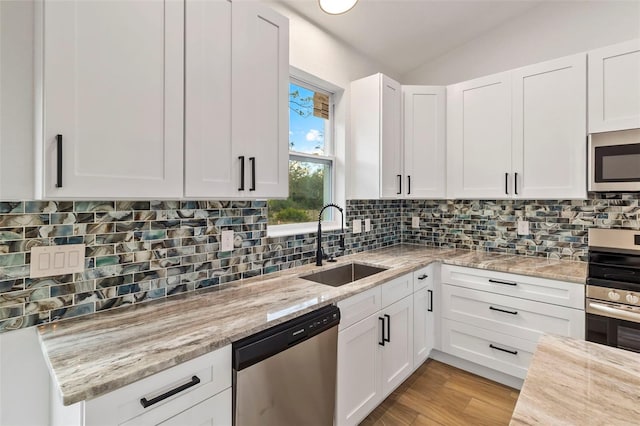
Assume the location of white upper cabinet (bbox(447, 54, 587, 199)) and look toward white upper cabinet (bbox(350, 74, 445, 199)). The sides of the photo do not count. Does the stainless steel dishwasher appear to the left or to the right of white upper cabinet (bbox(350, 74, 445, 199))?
left

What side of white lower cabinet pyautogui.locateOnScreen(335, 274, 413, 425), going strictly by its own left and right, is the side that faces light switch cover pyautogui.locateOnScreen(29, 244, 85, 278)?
right

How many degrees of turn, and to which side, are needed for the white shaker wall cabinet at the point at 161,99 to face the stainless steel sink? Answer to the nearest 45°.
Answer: approximately 135° to its left

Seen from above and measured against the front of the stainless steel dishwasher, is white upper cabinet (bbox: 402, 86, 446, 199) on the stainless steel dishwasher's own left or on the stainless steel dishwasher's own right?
on the stainless steel dishwasher's own left

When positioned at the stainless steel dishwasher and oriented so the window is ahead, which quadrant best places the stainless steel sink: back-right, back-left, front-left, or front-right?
front-right

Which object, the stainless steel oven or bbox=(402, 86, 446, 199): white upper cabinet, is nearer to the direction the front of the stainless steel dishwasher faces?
the stainless steel oven

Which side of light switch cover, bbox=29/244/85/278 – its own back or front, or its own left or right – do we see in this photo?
front

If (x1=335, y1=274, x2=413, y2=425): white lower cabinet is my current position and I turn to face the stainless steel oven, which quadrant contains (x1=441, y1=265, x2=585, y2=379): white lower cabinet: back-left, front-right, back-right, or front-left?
front-left

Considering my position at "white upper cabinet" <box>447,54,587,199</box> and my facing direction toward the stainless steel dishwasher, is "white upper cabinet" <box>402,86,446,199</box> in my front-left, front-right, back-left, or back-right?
front-right

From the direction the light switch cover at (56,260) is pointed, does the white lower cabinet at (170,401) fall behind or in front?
in front

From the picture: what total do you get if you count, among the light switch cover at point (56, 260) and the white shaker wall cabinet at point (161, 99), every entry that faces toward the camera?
2

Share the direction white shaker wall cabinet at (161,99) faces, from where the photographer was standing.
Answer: facing the viewer

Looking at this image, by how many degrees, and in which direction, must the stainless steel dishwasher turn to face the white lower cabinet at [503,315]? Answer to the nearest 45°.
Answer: approximately 90° to its left
